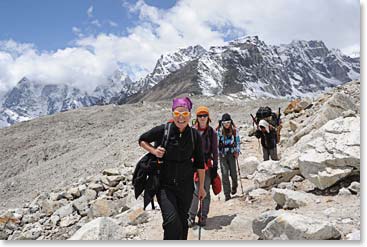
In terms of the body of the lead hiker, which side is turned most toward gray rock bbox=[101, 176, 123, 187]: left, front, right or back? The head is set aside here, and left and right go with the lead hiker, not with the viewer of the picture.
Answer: back

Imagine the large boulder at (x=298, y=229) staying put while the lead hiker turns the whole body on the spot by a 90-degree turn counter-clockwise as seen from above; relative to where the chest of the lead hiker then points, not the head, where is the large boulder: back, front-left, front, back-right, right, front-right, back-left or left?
front

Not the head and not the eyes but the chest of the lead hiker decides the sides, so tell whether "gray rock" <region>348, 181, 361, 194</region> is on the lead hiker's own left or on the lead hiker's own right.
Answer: on the lead hiker's own left

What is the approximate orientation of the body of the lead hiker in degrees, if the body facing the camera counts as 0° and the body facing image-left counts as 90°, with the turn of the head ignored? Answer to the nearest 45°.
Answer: approximately 0°

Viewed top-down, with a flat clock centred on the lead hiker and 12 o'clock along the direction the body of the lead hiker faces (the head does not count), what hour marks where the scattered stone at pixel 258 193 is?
The scattered stone is roughly at 7 o'clock from the lead hiker.

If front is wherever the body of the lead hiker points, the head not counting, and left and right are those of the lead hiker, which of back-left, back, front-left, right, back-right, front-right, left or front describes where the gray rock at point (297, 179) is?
back-left

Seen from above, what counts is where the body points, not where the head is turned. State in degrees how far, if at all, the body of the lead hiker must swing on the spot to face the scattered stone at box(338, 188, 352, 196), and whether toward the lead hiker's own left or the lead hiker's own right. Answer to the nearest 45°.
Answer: approximately 135° to the lead hiker's own left

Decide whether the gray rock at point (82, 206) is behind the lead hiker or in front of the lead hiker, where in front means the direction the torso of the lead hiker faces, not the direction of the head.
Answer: behind
